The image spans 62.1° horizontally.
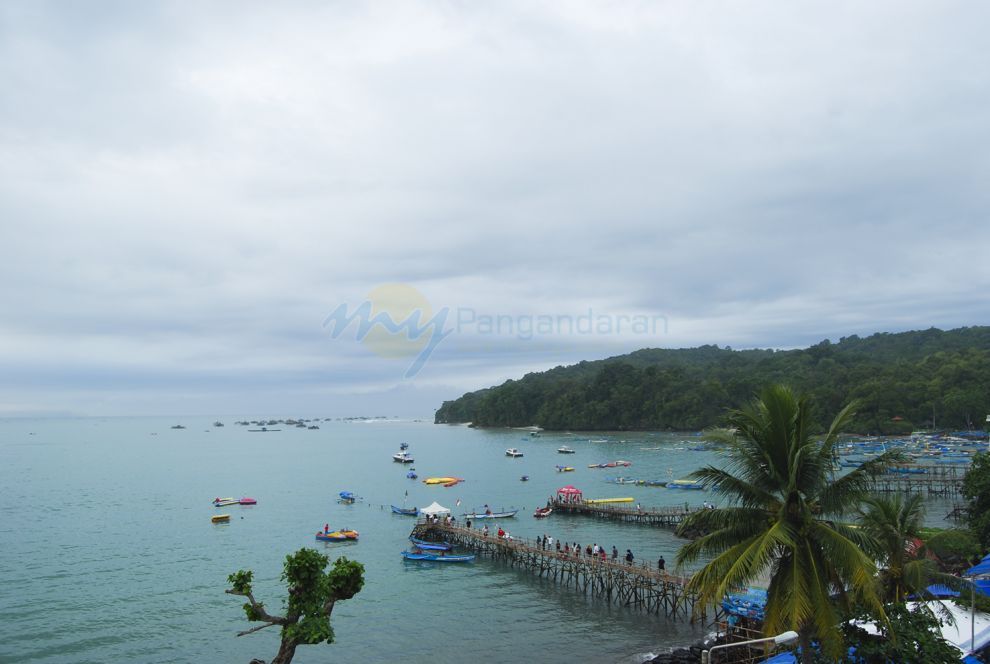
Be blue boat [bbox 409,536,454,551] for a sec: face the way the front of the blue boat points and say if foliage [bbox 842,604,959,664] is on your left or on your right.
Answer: on your left

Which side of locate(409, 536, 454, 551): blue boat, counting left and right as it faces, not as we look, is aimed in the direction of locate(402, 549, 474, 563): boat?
left

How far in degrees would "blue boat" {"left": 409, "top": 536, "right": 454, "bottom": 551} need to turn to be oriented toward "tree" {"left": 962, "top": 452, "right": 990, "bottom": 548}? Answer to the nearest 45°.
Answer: approximately 135° to its left

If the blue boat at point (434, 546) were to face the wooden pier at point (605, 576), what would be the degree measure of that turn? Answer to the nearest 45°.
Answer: approximately 135° to its left

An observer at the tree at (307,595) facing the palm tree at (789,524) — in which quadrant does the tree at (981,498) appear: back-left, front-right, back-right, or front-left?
front-left

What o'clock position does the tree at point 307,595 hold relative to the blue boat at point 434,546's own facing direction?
The tree is roughly at 9 o'clock from the blue boat.

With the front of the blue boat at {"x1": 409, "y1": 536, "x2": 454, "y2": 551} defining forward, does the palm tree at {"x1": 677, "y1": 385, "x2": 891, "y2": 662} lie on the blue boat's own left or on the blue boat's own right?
on the blue boat's own left

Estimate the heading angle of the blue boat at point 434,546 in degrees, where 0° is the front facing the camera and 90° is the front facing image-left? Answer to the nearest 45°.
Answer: approximately 90°

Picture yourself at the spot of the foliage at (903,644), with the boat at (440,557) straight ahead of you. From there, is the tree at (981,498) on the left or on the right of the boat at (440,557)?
right

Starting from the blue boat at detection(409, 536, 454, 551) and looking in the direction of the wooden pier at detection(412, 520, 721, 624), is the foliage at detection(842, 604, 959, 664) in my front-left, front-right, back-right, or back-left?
front-right
